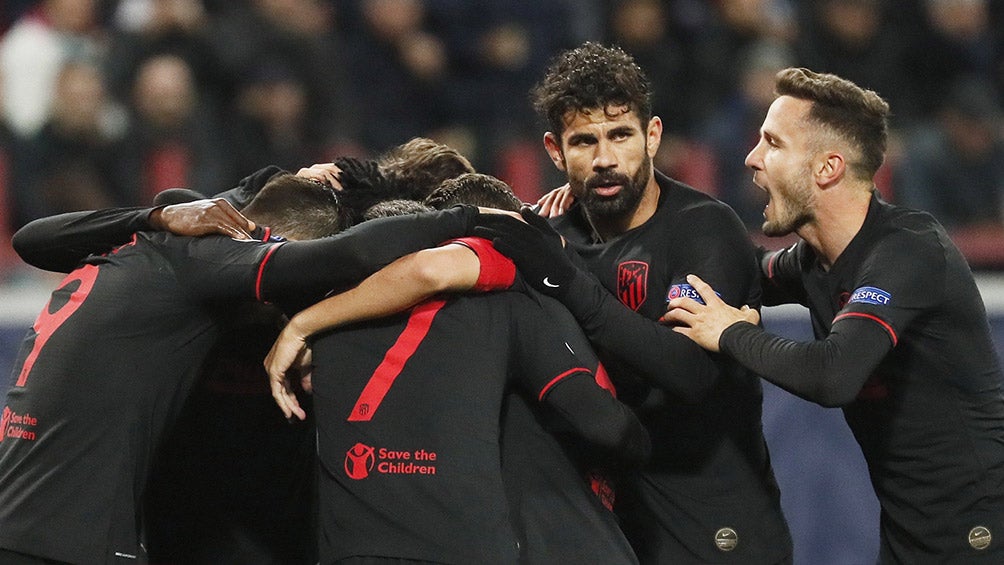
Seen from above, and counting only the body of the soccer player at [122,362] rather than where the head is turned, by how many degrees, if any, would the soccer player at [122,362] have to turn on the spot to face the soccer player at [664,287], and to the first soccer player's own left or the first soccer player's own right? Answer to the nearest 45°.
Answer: approximately 45° to the first soccer player's own right

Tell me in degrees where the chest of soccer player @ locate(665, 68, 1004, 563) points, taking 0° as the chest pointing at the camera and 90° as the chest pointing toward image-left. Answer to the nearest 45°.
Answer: approximately 90°

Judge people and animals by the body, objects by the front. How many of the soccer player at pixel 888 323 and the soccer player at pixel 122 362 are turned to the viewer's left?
1

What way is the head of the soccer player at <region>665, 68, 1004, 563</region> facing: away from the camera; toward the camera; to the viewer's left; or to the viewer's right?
to the viewer's left

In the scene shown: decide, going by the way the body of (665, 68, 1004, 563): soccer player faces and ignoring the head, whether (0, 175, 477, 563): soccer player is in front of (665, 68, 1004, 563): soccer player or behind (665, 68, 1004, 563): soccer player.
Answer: in front

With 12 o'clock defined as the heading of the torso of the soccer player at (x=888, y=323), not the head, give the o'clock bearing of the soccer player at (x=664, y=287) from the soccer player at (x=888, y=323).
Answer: the soccer player at (x=664, y=287) is roughly at 12 o'clock from the soccer player at (x=888, y=323).

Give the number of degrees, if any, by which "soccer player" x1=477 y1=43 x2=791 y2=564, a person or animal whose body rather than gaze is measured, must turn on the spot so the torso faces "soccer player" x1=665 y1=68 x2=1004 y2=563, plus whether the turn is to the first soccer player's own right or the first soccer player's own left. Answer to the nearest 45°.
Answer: approximately 135° to the first soccer player's own left

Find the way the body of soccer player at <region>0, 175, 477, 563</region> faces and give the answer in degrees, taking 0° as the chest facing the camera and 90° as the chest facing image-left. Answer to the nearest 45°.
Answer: approximately 225°

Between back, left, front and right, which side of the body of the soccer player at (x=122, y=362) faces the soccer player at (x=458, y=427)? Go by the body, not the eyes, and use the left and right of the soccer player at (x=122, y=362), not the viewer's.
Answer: right

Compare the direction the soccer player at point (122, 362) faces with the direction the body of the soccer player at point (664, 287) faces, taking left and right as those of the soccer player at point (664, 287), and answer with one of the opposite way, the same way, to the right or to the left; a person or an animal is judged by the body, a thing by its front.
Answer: the opposite way

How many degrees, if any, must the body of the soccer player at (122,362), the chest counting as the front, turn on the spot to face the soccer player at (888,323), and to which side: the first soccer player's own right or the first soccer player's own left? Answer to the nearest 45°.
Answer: approximately 45° to the first soccer player's own right

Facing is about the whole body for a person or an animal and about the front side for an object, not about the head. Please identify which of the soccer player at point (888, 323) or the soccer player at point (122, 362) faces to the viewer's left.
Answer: the soccer player at point (888, 323)

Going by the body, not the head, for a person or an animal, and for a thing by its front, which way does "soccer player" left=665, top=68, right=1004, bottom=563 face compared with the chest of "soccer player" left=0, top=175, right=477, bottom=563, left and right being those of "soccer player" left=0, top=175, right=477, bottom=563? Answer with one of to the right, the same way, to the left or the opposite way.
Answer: to the left
